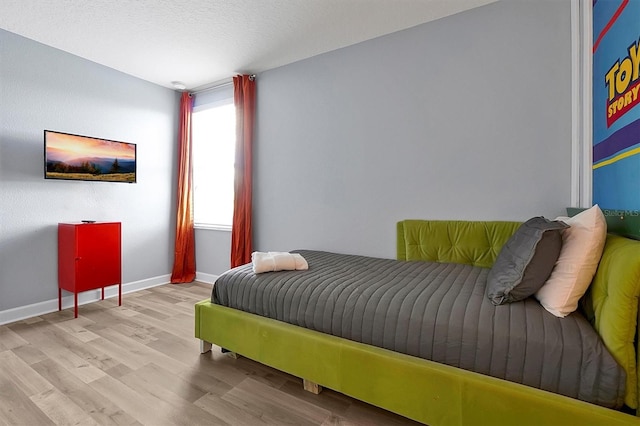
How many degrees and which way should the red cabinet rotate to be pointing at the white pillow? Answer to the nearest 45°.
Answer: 0° — it already faces it

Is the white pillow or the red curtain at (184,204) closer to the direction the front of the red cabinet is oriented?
the white pillow

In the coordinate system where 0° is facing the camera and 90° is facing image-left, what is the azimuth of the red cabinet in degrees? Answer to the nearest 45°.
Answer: approximately 315°

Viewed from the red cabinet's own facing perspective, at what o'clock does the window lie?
The window is roughly at 10 o'clock from the red cabinet.

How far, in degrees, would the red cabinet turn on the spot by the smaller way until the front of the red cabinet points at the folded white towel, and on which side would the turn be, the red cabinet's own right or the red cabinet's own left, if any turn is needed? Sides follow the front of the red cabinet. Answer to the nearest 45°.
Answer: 0° — it already faces it

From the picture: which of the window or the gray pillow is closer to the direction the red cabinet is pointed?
the gray pillow

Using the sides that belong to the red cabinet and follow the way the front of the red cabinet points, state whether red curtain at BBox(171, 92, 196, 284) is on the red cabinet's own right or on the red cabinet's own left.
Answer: on the red cabinet's own left

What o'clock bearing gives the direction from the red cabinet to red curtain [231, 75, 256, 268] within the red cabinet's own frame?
The red curtain is roughly at 11 o'clock from the red cabinet.

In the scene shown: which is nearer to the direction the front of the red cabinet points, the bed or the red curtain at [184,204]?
the bed
